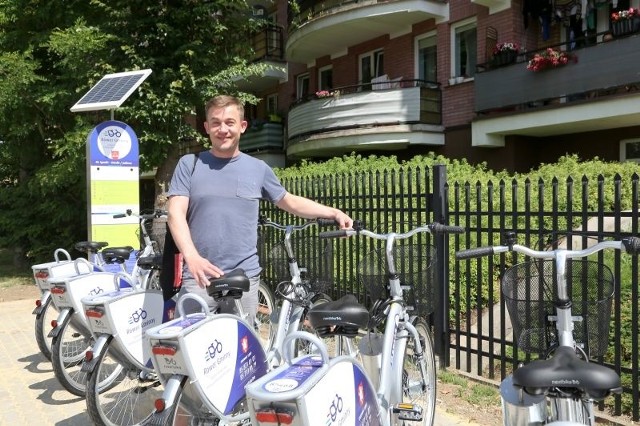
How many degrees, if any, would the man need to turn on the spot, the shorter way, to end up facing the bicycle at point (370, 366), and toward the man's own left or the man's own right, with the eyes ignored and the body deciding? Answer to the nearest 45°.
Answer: approximately 45° to the man's own left

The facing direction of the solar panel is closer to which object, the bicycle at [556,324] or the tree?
the bicycle

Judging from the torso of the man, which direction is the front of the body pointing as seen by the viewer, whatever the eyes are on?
toward the camera

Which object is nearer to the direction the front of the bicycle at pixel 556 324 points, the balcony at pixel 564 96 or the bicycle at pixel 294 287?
the balcony

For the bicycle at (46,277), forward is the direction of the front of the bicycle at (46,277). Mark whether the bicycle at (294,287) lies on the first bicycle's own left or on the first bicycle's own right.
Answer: on the first bicycle's own right

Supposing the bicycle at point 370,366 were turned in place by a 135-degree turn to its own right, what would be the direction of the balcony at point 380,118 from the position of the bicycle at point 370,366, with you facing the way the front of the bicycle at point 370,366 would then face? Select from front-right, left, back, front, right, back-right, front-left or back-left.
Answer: back

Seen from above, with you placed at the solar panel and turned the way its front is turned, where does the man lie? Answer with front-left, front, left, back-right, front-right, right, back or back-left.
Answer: front-left

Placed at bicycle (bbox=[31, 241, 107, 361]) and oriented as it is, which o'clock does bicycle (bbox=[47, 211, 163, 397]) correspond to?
bicycle (bbox=[47, 211, 163, 397]) is roughly at 4 o'clock from bicycle (bbox=[31, 241, 107, 361]).

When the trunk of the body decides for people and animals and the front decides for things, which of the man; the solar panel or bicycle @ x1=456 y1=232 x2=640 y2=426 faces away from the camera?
the bicycle

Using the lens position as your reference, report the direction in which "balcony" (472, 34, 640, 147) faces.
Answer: facing the viewer and to the left of the viewer

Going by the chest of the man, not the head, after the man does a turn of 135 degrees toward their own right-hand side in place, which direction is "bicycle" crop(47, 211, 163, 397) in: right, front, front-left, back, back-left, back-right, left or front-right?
front

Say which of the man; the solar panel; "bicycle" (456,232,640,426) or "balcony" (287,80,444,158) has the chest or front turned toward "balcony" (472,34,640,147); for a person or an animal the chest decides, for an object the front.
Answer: the bicycle

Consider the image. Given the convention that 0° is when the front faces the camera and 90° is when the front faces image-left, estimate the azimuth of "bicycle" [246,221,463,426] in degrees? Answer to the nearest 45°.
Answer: approximately 225°

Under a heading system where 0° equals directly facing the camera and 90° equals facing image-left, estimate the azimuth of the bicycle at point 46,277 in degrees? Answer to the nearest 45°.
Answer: approximately 225°

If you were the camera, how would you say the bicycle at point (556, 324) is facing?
facing away from the viewer
